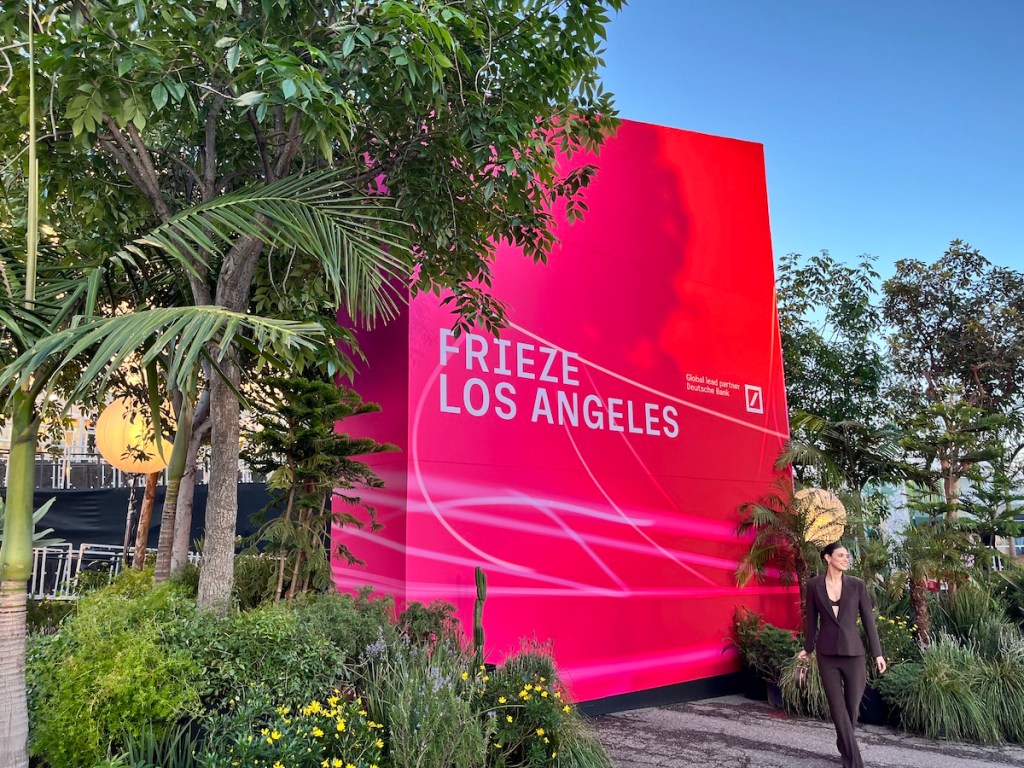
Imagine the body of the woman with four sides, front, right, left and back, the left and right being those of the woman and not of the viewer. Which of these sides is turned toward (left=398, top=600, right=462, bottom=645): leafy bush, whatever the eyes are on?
right

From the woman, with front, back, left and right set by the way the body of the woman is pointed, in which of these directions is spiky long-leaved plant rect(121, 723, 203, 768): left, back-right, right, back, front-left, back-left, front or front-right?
front-right

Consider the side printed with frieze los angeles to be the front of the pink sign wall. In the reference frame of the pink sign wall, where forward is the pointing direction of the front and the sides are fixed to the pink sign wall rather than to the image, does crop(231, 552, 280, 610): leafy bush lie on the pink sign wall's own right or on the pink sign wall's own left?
on the pink sign wall's own right

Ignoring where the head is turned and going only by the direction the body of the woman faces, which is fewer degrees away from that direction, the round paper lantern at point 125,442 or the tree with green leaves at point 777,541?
the round paper lantern

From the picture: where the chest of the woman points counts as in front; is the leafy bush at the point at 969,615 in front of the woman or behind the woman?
behind

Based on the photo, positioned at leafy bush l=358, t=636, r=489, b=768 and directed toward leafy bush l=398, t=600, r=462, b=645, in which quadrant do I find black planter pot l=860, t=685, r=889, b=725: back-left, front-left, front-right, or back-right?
front-right

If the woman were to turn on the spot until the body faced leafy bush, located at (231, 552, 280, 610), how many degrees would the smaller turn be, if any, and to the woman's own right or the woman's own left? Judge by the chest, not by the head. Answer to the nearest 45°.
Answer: approximately 90° to the woman's own right

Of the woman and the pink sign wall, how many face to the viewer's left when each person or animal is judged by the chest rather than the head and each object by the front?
0

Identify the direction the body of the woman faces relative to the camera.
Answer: toward the camera

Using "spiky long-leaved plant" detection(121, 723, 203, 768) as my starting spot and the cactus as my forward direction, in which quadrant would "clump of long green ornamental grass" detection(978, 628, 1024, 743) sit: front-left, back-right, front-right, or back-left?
front-right

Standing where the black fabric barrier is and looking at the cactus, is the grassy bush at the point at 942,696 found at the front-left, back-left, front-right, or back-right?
front-left

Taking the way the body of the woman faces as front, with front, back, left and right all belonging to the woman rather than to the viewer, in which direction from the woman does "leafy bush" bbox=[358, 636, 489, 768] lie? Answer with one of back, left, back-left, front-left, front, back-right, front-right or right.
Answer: front-right

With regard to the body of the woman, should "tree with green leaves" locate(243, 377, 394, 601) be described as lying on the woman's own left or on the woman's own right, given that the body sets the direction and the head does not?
on the woman's own right
